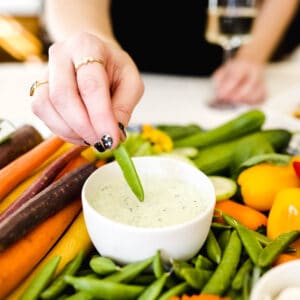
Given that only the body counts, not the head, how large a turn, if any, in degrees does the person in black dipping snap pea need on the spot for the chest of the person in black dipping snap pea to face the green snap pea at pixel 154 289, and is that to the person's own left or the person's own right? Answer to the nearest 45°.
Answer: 0° — they already face it

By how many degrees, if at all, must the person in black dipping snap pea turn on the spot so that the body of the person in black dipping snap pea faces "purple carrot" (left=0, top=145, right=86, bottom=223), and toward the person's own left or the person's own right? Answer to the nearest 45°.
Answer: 0° — they already face it

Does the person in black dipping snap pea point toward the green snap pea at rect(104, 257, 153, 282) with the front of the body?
yes

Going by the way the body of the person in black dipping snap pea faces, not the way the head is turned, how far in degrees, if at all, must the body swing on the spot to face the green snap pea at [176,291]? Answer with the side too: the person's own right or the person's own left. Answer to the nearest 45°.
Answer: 0° — they already face it

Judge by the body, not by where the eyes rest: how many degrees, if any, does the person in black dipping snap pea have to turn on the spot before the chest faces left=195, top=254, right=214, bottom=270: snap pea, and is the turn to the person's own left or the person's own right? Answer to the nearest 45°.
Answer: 0° — they already face it

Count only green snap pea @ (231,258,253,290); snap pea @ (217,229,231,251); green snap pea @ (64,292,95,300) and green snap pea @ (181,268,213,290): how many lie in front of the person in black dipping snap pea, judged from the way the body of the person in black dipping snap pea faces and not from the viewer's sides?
4

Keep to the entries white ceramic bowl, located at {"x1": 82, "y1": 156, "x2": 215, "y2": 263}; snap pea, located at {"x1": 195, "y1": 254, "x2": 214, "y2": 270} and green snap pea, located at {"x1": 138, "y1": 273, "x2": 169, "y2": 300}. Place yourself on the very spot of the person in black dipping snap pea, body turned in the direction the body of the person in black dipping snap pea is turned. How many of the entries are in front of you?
3

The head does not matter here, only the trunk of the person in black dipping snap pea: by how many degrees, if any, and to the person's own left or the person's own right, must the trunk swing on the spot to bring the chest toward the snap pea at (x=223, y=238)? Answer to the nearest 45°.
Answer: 0° — they already face it

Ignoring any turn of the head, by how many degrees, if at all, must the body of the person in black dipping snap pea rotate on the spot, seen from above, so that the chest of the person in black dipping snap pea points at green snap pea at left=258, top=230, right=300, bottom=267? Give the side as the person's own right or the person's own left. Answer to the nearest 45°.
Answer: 0° — they already face it

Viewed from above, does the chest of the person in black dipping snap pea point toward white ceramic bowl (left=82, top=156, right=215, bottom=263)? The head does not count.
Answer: yes

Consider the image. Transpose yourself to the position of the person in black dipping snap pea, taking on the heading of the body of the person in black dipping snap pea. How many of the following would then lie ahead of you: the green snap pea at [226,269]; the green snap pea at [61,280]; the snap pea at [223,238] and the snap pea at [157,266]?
4

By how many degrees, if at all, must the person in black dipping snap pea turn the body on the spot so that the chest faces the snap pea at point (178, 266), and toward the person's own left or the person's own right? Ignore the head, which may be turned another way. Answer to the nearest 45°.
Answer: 0° — they already face it

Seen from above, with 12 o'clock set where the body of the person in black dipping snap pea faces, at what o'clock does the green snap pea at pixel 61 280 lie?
The green snap pea is roughly at 12 o'clock from the person in black dipping snap pea.

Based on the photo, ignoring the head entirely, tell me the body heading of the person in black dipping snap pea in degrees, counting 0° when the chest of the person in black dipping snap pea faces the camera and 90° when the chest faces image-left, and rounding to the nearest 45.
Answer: approximately 0°
